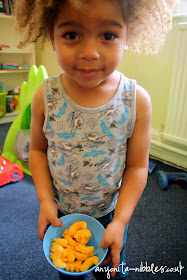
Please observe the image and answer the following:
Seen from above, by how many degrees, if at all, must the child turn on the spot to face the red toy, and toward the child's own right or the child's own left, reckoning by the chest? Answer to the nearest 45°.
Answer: approximately 135° to the child's own right

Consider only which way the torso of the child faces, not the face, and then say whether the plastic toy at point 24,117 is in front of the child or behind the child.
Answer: behind

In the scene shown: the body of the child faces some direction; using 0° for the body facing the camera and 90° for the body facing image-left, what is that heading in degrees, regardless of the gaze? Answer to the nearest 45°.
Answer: approximately 0°

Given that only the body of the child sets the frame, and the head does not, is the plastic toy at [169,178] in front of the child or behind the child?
behind
